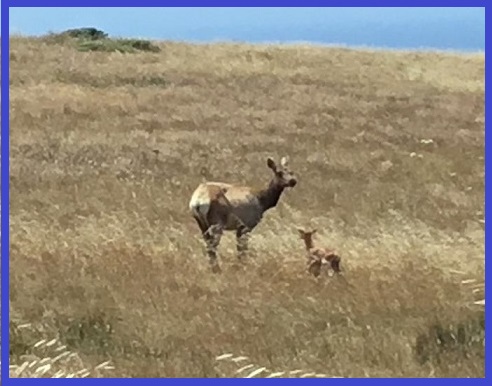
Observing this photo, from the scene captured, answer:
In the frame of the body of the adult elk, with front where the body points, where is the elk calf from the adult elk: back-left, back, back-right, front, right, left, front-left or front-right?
right

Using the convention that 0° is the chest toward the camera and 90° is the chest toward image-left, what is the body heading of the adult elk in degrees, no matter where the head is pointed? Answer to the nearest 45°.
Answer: approximately 225°
